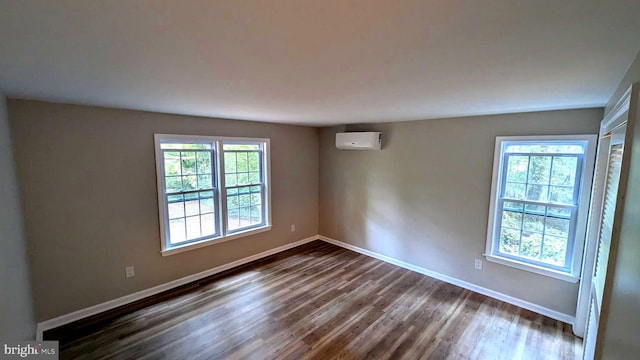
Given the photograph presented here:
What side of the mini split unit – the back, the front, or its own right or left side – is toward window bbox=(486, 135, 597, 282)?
left

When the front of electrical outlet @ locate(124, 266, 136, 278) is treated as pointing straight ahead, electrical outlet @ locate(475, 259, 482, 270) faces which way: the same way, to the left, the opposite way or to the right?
to the right

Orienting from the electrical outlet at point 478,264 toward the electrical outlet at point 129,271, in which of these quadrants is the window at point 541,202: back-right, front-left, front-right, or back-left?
back-left

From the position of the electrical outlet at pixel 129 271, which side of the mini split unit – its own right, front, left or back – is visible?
front

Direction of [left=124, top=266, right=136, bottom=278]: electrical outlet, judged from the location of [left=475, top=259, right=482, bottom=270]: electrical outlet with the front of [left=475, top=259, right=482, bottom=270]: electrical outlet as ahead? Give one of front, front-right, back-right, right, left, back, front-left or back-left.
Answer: front-right

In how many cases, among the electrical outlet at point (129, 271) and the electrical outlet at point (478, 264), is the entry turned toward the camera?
2

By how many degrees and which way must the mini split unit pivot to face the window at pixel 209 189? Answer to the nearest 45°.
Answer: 0° — it already faces it

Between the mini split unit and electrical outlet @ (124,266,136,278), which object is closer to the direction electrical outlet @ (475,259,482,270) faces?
the electrical outlet

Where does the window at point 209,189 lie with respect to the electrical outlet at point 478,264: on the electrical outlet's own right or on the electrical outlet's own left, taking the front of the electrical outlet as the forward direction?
on the electrical outlet's own right

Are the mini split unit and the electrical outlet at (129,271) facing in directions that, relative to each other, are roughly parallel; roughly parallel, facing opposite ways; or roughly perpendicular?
roughly perpendicular

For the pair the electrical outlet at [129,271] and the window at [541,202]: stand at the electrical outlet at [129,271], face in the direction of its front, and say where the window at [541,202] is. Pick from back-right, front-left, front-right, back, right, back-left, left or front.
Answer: front-left

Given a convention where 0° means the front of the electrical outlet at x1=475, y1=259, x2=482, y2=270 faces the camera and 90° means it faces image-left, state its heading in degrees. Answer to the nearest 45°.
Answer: approximately 0°

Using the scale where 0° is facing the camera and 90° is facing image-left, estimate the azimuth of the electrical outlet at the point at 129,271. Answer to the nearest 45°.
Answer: approximately 0°

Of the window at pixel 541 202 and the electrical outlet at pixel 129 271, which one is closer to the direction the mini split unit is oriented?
the electrical outlet
